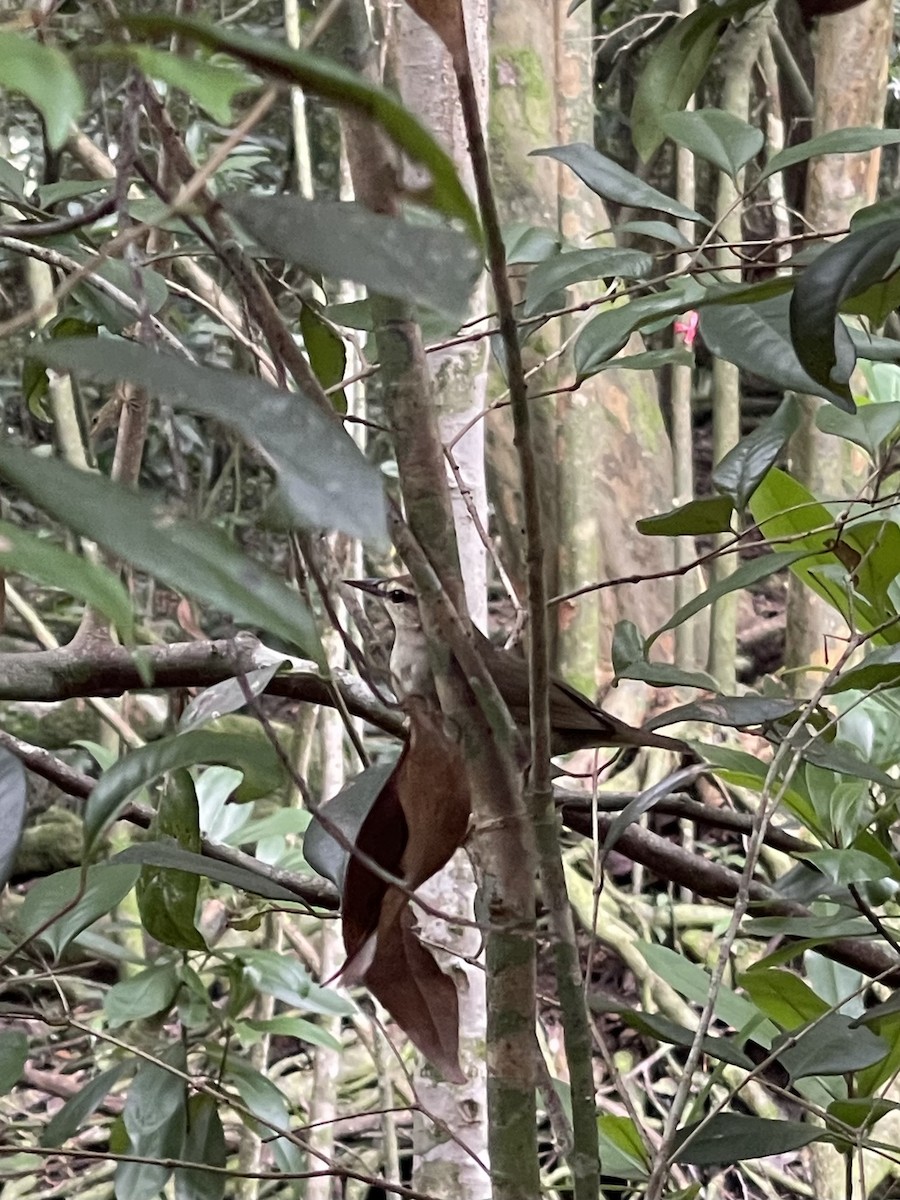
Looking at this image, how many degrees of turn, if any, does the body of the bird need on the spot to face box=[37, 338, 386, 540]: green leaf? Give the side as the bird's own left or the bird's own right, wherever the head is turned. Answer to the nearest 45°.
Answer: approximately 90° to the bird's own left

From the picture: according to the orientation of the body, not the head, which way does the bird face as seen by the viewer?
to the viewer's left
